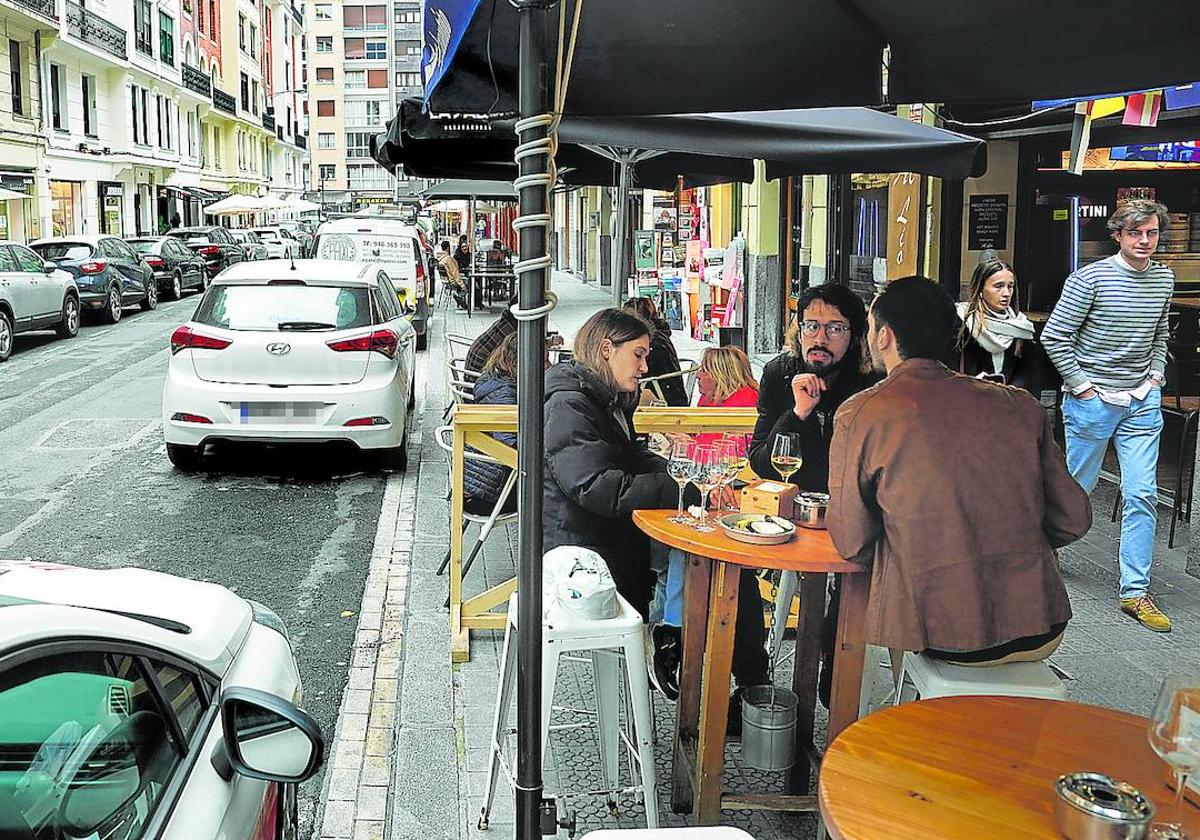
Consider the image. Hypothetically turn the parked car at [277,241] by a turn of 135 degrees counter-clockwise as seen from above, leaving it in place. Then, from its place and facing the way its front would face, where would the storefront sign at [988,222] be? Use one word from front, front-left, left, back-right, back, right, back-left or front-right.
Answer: left

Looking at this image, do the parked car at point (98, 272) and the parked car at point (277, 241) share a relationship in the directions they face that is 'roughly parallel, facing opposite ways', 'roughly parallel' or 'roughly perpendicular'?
roughly parallel

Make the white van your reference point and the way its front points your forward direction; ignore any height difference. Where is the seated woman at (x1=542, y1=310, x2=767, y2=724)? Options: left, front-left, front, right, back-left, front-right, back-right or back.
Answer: back

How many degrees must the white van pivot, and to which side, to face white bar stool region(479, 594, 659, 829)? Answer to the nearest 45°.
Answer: approximately 180°

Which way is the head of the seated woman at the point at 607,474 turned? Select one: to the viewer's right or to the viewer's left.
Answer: to the viewer's right

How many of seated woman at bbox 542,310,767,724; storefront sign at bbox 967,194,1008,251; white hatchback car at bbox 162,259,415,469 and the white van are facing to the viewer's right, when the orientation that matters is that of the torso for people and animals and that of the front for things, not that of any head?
1

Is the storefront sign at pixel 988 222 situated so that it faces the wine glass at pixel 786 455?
yes

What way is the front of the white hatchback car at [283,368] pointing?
away from the camera

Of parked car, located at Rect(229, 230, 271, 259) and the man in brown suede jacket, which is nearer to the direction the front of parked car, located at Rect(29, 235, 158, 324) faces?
the parked car

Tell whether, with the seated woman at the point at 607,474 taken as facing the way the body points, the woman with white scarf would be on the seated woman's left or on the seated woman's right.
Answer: on the seated woman's left

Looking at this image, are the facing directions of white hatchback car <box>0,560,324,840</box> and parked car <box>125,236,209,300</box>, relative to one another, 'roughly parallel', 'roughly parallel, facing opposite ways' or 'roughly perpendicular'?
roughly parallel

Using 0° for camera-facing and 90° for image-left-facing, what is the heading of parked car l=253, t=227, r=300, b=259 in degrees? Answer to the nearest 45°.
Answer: approximately 225°

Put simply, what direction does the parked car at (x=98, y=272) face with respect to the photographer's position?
facing away from the viewer and to the right of the viewer

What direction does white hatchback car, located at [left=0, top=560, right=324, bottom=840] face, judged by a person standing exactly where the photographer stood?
facing away from the viewer and to the right of the viewer

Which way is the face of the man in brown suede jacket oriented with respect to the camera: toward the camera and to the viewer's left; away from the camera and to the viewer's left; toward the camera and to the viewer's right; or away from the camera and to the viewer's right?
away from the camera and to the viewer's left

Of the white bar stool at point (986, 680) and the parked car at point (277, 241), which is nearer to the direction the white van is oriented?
the parked car
